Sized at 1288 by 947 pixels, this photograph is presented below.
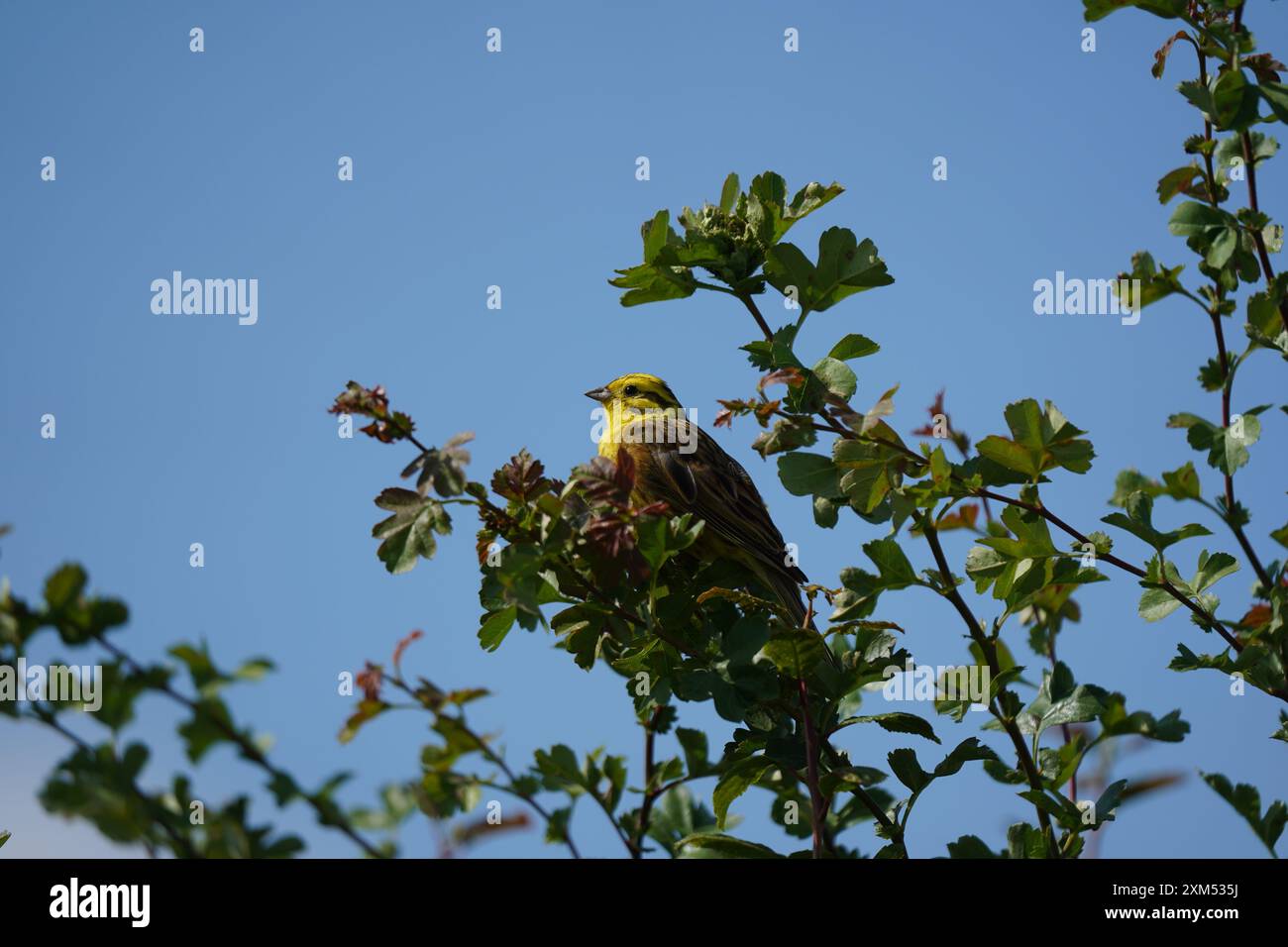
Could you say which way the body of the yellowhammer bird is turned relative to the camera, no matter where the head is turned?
to the viewer's left
